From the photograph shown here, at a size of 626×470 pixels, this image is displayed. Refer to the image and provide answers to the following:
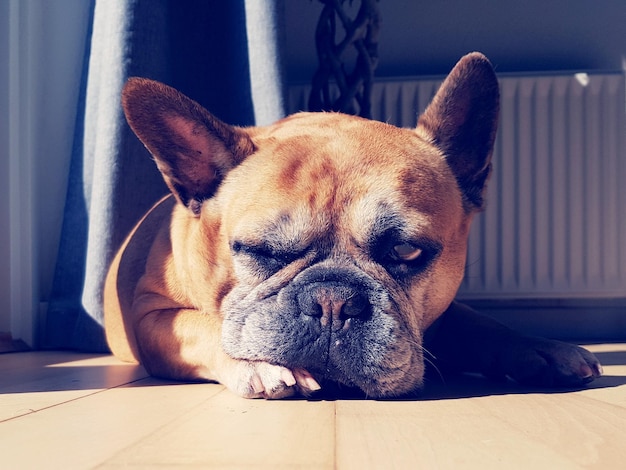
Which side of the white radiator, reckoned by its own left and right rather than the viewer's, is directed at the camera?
front

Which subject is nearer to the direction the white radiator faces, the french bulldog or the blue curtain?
the french bulldog

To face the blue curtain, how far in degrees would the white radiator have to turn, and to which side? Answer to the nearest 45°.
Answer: approximately 45° to its right

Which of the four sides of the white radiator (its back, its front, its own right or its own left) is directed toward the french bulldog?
front
